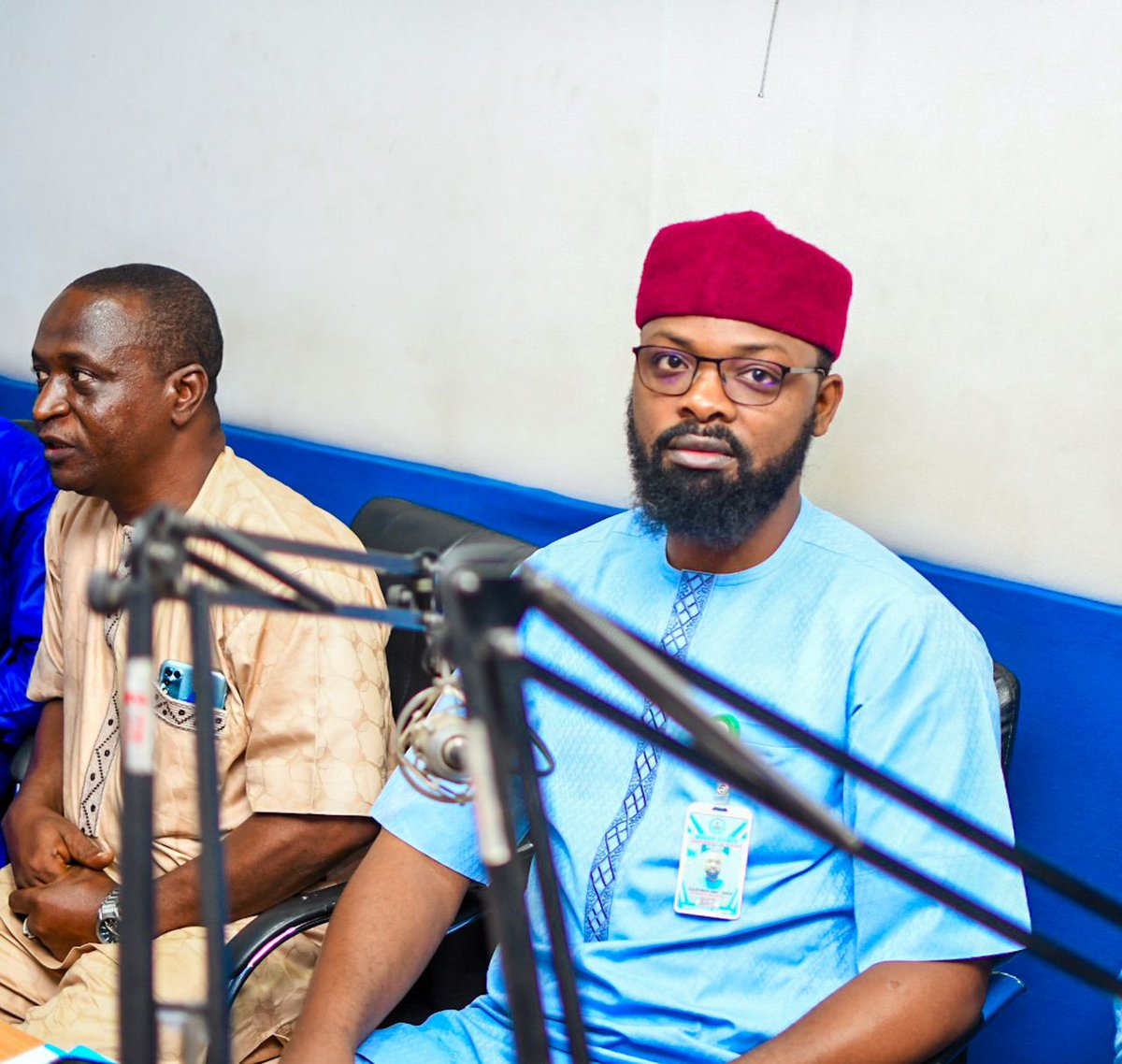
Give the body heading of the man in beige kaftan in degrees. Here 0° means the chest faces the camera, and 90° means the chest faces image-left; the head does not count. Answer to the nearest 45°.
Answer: approximately 45°

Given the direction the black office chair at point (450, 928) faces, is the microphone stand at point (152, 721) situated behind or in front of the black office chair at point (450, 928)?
in front

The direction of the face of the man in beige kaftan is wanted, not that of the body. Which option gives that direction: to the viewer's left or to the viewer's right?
to the viewer's left

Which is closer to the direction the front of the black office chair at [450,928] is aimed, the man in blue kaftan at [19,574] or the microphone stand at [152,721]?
the microphone stand

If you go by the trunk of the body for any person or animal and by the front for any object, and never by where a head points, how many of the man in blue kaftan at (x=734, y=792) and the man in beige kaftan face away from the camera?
0

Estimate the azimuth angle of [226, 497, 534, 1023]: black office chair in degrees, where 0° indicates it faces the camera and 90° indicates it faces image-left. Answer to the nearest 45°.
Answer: approximately 45°

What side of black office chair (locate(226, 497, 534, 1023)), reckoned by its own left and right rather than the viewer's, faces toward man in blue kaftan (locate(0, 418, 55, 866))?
right

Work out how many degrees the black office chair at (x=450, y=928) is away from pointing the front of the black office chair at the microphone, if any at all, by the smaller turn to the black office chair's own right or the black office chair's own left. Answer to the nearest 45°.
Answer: approximately 45° to the black office chair's own left
